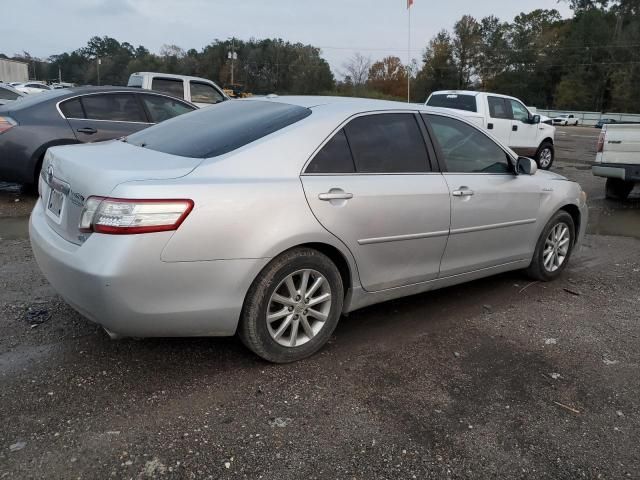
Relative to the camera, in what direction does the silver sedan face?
facing away from the viewer and to the right of the viewer

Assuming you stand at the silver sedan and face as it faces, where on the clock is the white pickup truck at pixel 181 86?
The white pickup truck is roughly at 10 o'clock from the silver sedan.

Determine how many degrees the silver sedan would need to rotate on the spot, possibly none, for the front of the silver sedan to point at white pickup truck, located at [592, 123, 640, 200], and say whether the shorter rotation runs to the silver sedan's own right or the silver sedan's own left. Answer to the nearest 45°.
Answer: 0° — it already faces it

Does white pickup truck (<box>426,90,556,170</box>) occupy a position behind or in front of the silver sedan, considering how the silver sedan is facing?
in front
